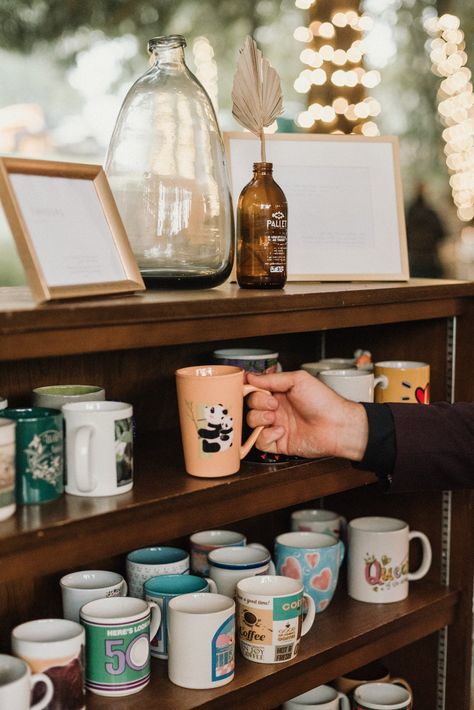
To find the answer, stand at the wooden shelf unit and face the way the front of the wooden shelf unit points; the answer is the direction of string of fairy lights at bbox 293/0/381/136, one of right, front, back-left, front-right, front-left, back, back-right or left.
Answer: back-left

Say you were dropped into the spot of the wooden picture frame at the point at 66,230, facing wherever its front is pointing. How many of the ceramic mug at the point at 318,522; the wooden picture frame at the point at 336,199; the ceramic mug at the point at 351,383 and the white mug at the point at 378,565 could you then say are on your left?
4

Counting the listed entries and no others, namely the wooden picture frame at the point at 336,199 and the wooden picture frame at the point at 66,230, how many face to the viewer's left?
0

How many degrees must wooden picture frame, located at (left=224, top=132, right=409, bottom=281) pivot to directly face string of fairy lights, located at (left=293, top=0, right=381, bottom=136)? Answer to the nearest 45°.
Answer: approximately 180°

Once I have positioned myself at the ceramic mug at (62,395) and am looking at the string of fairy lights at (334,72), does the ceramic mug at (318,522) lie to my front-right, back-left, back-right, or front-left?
front-right

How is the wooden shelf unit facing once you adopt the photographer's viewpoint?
facing the viewer and to the right of the viewer

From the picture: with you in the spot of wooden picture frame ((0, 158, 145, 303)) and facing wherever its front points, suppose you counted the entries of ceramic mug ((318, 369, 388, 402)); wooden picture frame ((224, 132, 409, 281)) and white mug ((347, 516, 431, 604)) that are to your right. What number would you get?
0

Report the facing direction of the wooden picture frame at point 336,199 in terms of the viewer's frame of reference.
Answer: facing the viewer

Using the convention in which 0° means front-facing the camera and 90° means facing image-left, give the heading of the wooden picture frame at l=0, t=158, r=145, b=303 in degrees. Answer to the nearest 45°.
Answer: approximately 315°
